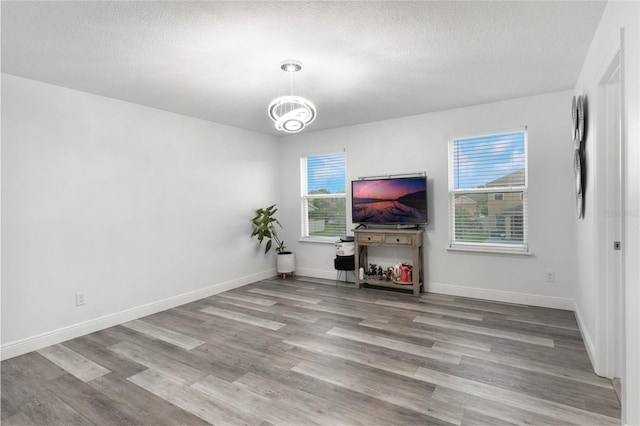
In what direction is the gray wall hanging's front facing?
to the viewer's left

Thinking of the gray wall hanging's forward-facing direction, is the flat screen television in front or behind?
in front

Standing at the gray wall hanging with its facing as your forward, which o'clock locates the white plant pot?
The white plant pot is roughly at 12 o'clock from the gray wall hanging.

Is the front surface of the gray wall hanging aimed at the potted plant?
yes
